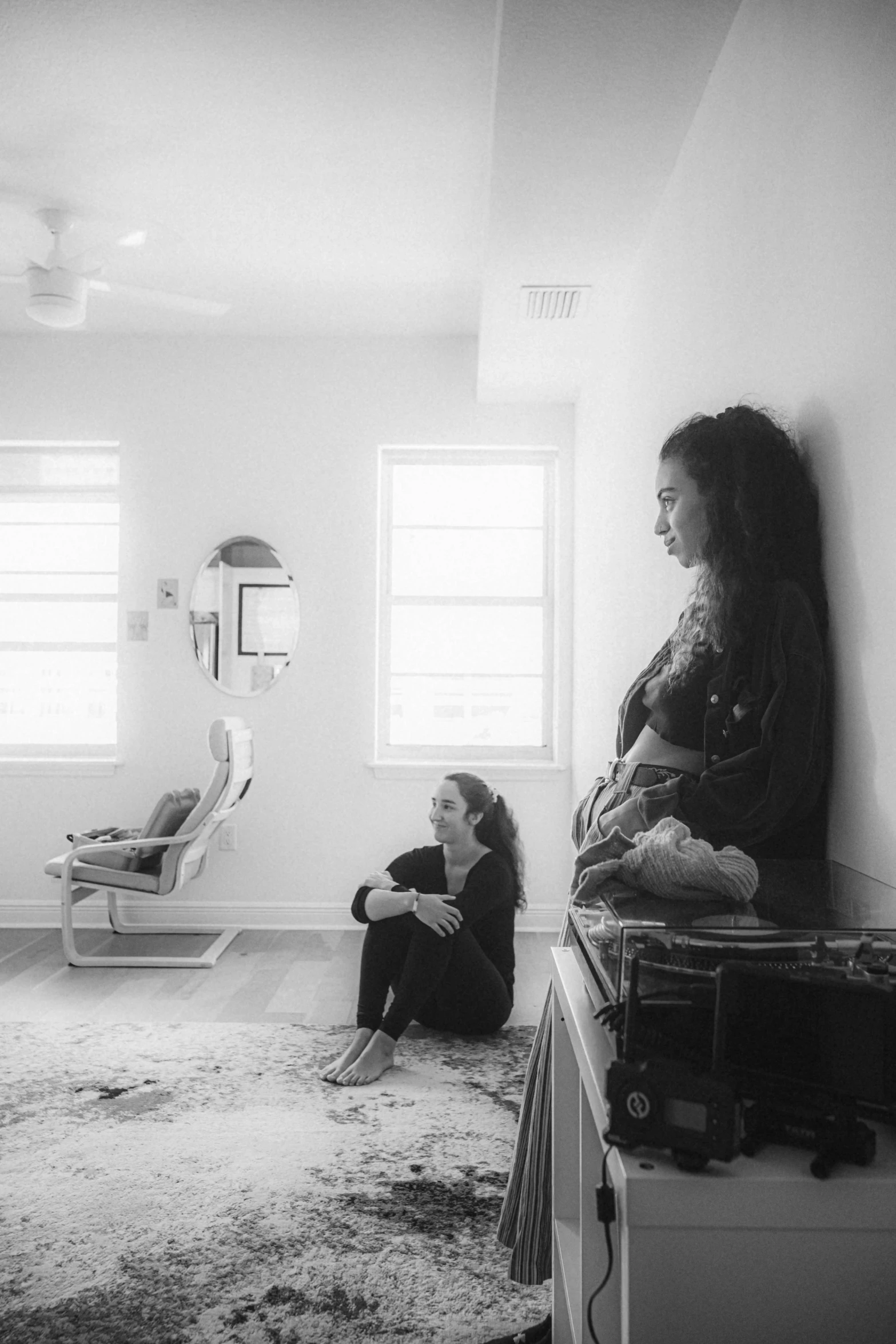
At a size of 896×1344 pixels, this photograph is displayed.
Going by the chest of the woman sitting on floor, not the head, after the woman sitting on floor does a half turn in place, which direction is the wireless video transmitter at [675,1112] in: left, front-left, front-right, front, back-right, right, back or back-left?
back-right

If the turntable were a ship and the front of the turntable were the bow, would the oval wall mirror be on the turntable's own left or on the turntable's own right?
on the turntable's own right

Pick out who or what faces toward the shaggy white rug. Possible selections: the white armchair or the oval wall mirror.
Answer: the oval wall mirror

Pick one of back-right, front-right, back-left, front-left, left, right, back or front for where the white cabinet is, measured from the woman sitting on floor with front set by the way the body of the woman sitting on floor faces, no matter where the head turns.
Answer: front-left

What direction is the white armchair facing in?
to the viewer's left

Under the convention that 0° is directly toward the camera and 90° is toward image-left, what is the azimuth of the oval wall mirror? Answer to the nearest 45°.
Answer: approximately 0°

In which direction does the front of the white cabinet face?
to the viewer's left

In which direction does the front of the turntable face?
to the viewer's left

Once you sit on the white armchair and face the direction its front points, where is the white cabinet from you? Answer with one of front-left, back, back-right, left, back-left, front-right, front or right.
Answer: left
